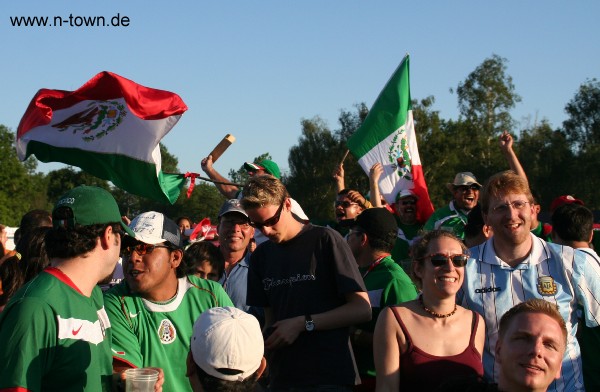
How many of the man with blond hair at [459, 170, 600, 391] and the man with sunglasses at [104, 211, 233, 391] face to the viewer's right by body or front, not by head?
0

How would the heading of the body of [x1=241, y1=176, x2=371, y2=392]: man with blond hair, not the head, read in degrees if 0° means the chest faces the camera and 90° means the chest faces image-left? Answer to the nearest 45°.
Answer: approximately 45°

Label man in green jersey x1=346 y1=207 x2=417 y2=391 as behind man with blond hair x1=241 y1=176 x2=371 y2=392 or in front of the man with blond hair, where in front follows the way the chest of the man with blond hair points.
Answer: behind

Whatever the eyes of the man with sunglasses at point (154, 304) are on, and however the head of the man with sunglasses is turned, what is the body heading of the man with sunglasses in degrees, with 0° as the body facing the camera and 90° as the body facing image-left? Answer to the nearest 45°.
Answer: approximately 45°

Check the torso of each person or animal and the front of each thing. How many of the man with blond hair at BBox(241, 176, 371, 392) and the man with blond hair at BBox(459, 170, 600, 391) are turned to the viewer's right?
0

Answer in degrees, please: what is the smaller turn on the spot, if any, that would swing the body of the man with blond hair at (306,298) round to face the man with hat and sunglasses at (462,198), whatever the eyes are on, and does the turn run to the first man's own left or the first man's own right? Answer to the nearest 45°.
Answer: approximately 180°

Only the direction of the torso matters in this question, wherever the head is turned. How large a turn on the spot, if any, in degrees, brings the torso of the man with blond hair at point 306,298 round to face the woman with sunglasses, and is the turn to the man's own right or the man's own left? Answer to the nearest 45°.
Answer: approximately 90° to the man's own left

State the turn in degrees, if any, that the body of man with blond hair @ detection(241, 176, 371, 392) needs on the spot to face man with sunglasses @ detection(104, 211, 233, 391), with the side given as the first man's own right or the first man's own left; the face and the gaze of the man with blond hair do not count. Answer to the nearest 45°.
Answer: approximately 45° to the first man's own right

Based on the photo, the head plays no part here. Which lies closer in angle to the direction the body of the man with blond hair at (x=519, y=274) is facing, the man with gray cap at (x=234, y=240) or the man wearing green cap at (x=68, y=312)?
the man wearing green cap

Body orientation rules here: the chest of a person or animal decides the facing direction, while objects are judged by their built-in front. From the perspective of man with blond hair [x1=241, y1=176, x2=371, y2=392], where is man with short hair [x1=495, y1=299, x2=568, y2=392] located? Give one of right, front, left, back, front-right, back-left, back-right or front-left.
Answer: left

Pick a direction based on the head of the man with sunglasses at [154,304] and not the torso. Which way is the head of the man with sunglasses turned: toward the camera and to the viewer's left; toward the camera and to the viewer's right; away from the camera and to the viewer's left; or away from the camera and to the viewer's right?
toward the camera and to the viewer's left
